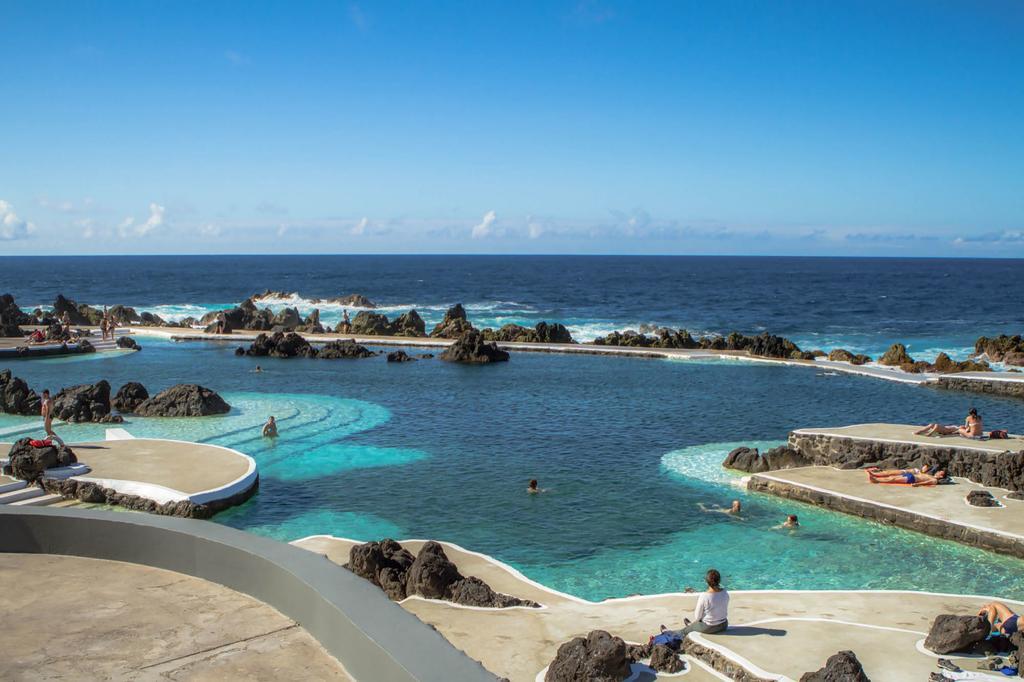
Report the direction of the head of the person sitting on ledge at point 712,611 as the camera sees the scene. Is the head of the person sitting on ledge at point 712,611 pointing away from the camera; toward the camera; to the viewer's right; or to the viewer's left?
away from the camera

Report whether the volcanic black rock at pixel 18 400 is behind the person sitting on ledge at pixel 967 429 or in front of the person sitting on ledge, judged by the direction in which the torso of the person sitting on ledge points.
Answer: in front

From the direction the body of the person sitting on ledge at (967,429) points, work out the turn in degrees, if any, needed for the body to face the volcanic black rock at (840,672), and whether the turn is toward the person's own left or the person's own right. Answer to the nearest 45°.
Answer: approximately 90° to the person's own left

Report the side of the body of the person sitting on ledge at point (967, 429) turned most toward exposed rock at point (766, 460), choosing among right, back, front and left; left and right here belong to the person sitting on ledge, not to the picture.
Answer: front

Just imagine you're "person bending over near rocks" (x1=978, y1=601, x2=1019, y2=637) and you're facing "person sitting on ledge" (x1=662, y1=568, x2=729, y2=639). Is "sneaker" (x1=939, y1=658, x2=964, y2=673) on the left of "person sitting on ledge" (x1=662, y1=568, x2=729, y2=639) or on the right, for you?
left

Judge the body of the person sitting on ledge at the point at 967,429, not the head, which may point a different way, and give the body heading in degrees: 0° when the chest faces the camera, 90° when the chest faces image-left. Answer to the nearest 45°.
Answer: approximately 90°

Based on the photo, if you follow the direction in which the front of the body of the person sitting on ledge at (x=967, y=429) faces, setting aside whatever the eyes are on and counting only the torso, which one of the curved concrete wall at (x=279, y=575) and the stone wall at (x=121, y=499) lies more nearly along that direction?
the stone wall

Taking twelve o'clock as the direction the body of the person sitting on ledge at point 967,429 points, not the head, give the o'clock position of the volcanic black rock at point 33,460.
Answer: The volcanic black rock is roughly at 11 o'clock from the person sitting on ledge.

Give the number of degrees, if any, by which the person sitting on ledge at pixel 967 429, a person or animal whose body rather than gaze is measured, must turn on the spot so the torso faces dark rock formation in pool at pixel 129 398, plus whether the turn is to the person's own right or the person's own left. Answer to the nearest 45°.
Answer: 0° — they already face it

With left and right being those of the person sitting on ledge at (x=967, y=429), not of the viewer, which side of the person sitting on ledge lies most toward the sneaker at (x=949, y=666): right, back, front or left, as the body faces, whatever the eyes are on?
left

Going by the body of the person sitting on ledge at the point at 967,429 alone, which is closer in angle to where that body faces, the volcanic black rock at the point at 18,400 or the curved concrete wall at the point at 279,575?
the volcanic black rock

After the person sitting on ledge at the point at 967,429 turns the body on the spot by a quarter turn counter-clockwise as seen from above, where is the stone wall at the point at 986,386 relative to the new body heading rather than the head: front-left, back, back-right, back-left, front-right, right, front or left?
back
